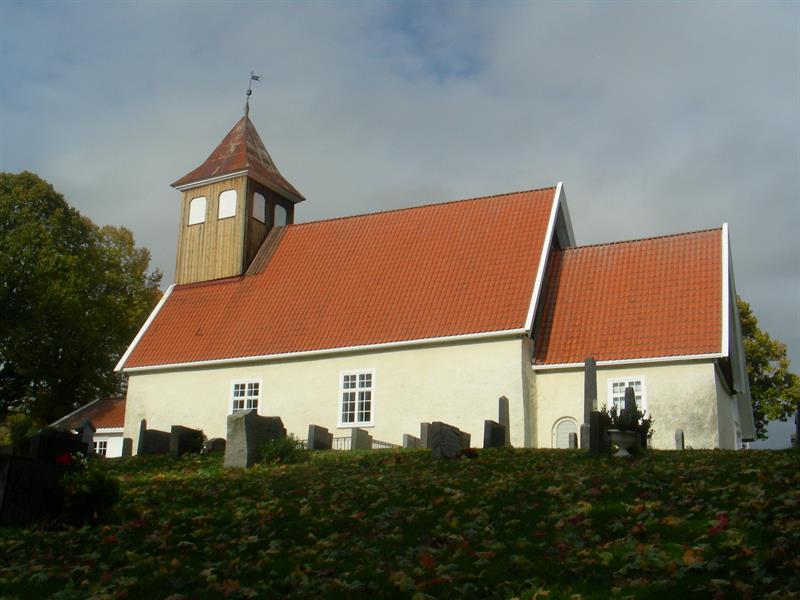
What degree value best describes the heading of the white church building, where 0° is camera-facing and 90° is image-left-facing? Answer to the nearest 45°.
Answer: approximately 135°

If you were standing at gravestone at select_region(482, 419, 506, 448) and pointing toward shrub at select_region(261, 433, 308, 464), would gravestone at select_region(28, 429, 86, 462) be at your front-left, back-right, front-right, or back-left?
front-left

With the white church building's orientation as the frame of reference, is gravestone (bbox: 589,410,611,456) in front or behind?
behind

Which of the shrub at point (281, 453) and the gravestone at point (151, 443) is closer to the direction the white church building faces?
the gravestone

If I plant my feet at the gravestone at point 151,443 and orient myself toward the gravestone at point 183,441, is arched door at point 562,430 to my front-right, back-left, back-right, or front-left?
front-left

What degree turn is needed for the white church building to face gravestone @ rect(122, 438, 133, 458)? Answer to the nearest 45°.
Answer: approximately 45° to its left

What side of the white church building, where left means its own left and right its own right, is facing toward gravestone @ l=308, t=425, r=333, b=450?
left

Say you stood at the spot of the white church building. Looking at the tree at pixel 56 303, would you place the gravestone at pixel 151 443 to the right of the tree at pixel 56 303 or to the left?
left

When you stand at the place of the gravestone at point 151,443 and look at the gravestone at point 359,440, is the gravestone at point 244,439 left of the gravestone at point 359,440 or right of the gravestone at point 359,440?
right
